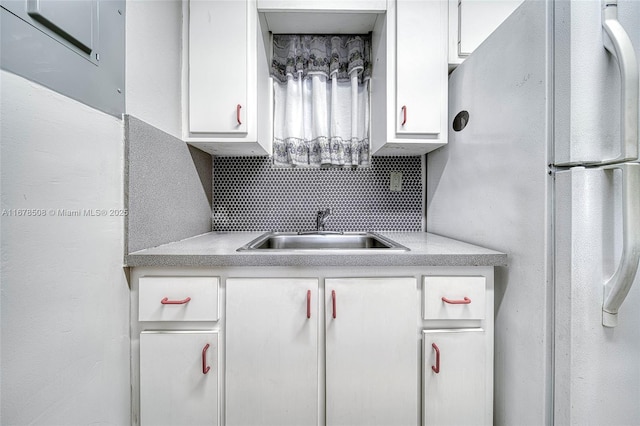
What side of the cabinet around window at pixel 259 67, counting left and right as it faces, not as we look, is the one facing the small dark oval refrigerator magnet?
left

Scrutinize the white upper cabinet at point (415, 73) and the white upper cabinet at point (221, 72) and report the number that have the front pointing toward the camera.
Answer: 2

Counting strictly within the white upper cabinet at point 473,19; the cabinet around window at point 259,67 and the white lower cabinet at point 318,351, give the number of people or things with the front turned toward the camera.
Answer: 3

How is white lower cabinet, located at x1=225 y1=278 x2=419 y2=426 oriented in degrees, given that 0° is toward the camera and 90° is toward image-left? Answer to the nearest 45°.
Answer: approximately 0°

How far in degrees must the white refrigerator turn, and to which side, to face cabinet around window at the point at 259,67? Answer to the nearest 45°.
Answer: approximately 135° to its right
